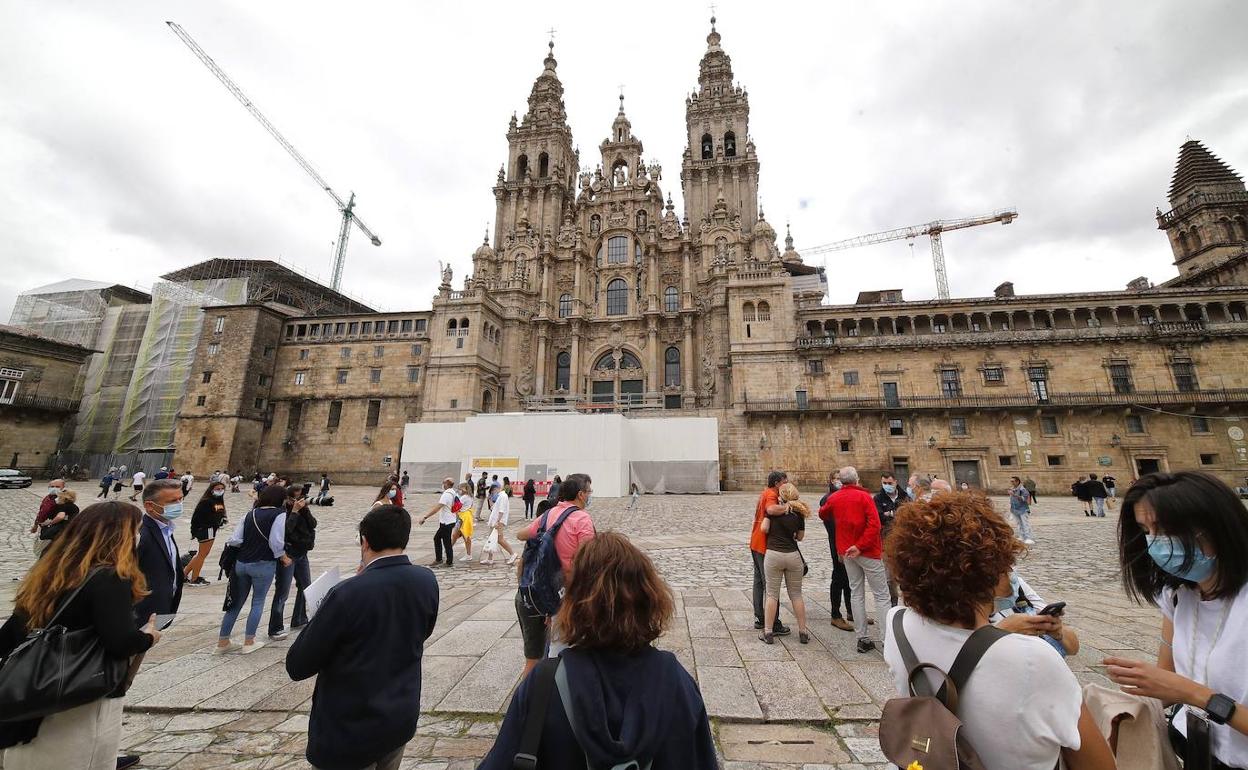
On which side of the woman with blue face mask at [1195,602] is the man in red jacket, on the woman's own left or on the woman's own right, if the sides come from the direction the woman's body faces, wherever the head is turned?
on the woman's own right

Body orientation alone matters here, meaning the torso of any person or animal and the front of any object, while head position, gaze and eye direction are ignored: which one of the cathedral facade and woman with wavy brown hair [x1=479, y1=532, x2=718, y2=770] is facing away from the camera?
the woman with wavy brown hair

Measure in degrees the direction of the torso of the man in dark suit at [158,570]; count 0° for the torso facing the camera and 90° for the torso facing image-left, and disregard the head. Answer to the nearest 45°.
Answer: approximately 315°

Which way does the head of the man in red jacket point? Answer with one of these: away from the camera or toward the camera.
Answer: away from the camera

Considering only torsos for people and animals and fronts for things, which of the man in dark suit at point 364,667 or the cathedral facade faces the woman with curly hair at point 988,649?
the cathedral facade

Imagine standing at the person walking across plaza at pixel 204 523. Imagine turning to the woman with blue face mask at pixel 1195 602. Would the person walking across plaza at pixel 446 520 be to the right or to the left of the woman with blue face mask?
left

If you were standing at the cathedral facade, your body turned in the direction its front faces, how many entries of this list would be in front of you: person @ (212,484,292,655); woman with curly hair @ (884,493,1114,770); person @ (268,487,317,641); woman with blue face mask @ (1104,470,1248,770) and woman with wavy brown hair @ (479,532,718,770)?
5

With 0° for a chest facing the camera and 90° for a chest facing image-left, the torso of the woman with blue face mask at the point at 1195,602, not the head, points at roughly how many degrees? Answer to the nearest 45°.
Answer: approximately 45°

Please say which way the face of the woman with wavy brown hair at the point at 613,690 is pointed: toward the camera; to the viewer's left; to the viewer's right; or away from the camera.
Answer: away from the camera

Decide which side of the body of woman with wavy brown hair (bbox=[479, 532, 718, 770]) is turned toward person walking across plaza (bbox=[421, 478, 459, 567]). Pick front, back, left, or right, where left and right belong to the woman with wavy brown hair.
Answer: front

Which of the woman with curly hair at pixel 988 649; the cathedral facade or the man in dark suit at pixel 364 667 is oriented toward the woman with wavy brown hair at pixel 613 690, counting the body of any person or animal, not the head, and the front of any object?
the cathedral facade

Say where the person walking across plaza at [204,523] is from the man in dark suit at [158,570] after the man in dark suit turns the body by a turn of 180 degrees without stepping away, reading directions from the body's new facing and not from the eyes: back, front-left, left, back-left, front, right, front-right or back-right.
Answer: front-right
